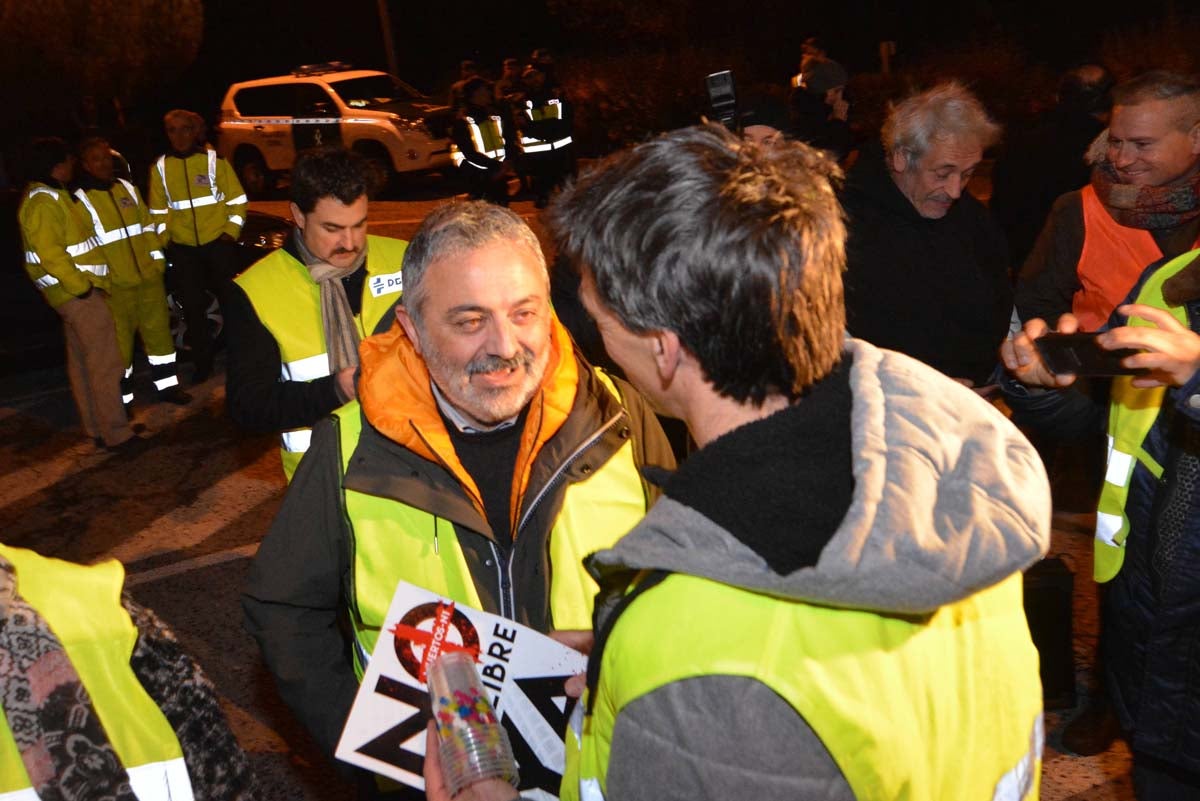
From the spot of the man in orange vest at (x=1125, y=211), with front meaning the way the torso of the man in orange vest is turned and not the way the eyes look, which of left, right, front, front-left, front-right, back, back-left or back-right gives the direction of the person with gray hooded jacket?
front-left

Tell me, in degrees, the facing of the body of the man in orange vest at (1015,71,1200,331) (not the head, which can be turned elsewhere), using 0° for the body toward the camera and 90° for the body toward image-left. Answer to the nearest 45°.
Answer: approximately 45°

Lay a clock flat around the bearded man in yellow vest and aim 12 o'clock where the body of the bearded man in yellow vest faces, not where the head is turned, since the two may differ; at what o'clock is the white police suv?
The white police suv is roughly at 6 o'clock from the bearded man in yellow vest.

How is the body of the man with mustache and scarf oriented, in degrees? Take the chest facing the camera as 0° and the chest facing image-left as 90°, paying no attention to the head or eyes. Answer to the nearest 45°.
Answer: approximately 315°

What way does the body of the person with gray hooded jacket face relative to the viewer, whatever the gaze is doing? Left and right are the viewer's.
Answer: facing away from the viewer and to the left of the viewer

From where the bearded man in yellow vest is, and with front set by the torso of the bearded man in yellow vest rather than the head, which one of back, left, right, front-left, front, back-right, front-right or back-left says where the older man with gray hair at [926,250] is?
back-left

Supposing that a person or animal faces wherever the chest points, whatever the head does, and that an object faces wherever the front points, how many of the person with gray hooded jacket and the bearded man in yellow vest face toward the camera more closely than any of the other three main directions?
1

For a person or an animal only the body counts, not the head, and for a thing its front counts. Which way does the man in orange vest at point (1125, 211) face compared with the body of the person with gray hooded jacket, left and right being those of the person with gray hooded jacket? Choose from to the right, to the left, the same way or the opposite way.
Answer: to the left

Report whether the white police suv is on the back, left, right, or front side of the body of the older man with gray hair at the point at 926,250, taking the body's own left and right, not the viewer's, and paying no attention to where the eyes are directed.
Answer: back

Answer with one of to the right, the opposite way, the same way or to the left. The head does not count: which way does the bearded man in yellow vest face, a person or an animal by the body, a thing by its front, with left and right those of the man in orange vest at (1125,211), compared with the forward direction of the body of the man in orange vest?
to the left

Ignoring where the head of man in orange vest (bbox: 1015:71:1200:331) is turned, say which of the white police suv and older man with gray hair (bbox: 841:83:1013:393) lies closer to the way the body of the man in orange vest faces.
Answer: the older man with gray hair

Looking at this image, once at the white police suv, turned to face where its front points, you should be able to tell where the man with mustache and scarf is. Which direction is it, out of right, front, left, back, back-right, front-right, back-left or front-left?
front-right

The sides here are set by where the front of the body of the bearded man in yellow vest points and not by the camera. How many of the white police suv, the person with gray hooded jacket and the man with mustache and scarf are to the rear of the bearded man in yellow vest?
2

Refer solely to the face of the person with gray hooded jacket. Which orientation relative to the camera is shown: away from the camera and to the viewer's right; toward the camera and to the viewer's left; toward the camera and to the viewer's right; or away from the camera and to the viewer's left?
away from the camera and to the viewer's left

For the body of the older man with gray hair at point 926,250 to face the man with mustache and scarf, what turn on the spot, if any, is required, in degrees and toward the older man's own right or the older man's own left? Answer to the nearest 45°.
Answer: approximately 135° to the older man's own right
